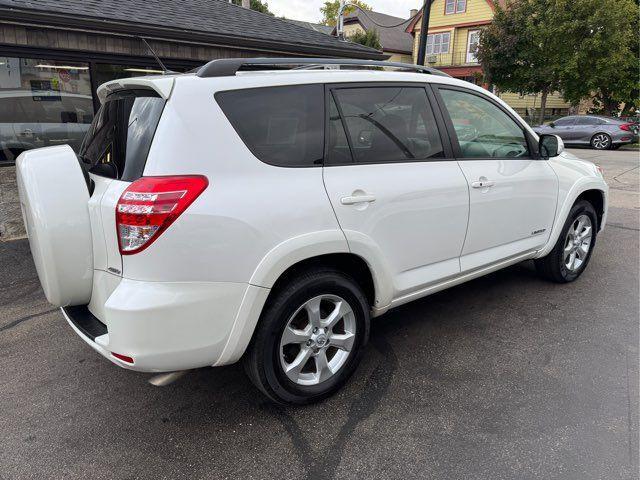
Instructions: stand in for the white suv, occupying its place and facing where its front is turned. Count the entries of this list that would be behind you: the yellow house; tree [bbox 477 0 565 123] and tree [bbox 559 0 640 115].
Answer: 0

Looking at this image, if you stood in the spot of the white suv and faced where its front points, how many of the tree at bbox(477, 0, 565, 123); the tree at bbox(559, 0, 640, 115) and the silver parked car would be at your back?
0

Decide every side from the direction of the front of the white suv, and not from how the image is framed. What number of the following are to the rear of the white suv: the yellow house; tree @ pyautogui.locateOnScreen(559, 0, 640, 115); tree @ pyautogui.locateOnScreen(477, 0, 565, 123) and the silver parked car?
0

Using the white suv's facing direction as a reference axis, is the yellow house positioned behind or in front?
in front

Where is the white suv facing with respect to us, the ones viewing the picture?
facing away from the viewer and to the right of the viewer

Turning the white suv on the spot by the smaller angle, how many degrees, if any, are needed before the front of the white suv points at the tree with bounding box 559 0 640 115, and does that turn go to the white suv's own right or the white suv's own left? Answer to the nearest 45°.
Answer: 0° — it already faces it

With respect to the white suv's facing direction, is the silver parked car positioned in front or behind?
in front

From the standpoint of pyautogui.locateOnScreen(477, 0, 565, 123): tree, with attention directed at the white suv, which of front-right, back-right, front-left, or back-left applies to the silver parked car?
front-left

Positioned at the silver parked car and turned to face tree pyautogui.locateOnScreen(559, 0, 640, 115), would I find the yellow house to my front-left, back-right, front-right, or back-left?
front-left

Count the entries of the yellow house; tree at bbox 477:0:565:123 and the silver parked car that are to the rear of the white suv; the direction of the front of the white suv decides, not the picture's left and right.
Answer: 0

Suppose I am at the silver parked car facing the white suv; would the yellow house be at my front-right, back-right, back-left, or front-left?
back-right
